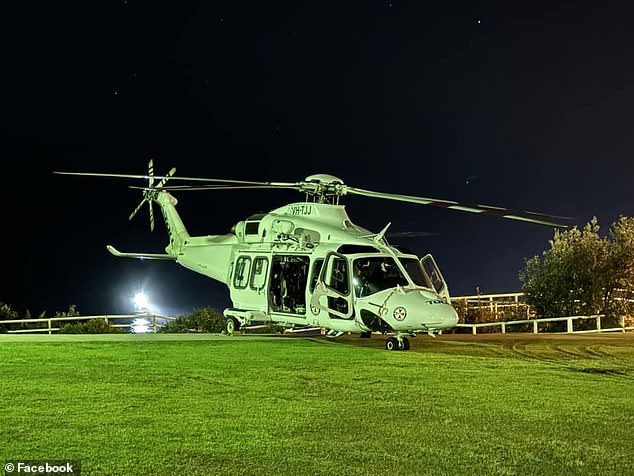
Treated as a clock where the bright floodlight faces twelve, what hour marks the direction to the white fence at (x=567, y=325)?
The white fence is roughly at 10 o'clock from the bright floodlight.

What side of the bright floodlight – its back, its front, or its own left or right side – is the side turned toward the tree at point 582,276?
left

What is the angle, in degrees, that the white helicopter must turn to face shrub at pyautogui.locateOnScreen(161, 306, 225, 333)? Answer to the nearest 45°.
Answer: approximately 180°

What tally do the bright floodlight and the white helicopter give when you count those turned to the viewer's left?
0

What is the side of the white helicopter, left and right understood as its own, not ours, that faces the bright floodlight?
back

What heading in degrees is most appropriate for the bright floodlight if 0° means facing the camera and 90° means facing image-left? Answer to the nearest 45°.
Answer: approximately 0°

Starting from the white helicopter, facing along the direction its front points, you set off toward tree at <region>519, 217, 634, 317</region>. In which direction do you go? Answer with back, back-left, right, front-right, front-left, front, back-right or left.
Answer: left

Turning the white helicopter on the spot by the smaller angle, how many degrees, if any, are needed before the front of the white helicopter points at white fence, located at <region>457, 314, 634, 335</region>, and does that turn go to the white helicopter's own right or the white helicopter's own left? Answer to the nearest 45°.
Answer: approximately 90° to the white helicopter's own left

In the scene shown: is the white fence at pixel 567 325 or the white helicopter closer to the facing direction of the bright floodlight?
the white helicopter
